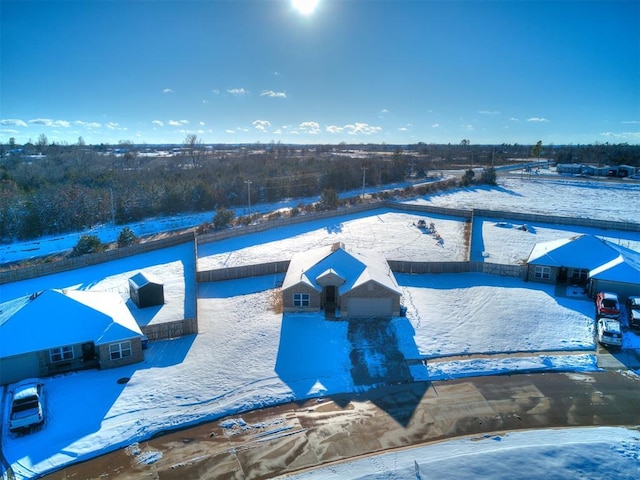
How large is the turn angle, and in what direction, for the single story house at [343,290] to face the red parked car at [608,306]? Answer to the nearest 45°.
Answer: approximately 90° to its left

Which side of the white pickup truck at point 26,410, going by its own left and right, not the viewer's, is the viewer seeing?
back

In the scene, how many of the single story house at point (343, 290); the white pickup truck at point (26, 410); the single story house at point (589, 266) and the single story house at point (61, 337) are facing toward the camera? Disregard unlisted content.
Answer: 3

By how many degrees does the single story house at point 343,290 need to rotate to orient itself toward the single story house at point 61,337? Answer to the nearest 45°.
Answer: approximately 45° to its right

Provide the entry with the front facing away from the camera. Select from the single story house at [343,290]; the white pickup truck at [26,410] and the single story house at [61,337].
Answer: the white pickup truck

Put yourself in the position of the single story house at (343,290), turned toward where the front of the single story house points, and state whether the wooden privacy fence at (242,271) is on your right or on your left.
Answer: on your right

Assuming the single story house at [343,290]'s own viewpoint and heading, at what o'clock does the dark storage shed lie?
The dark storage shed is roughly at 3 o'clock from the single story house.

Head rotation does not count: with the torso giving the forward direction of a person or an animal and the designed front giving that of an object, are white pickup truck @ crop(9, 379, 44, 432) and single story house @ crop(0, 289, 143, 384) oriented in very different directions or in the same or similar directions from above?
very different directions

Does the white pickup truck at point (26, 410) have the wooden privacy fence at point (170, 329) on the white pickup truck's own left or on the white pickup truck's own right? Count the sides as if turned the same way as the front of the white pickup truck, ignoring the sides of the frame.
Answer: on the white pickup truck's own right

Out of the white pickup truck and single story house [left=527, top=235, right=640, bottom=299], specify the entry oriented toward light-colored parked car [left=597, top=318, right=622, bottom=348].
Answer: the single story house

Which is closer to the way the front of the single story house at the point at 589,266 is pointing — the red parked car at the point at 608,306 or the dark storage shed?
the red parked car

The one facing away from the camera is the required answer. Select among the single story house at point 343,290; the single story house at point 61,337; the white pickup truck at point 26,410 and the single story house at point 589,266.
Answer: the white pickup truck

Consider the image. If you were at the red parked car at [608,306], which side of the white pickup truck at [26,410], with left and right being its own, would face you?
right

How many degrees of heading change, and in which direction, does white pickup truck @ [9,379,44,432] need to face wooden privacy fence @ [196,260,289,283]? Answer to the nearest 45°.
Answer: approximately 45° to its right
